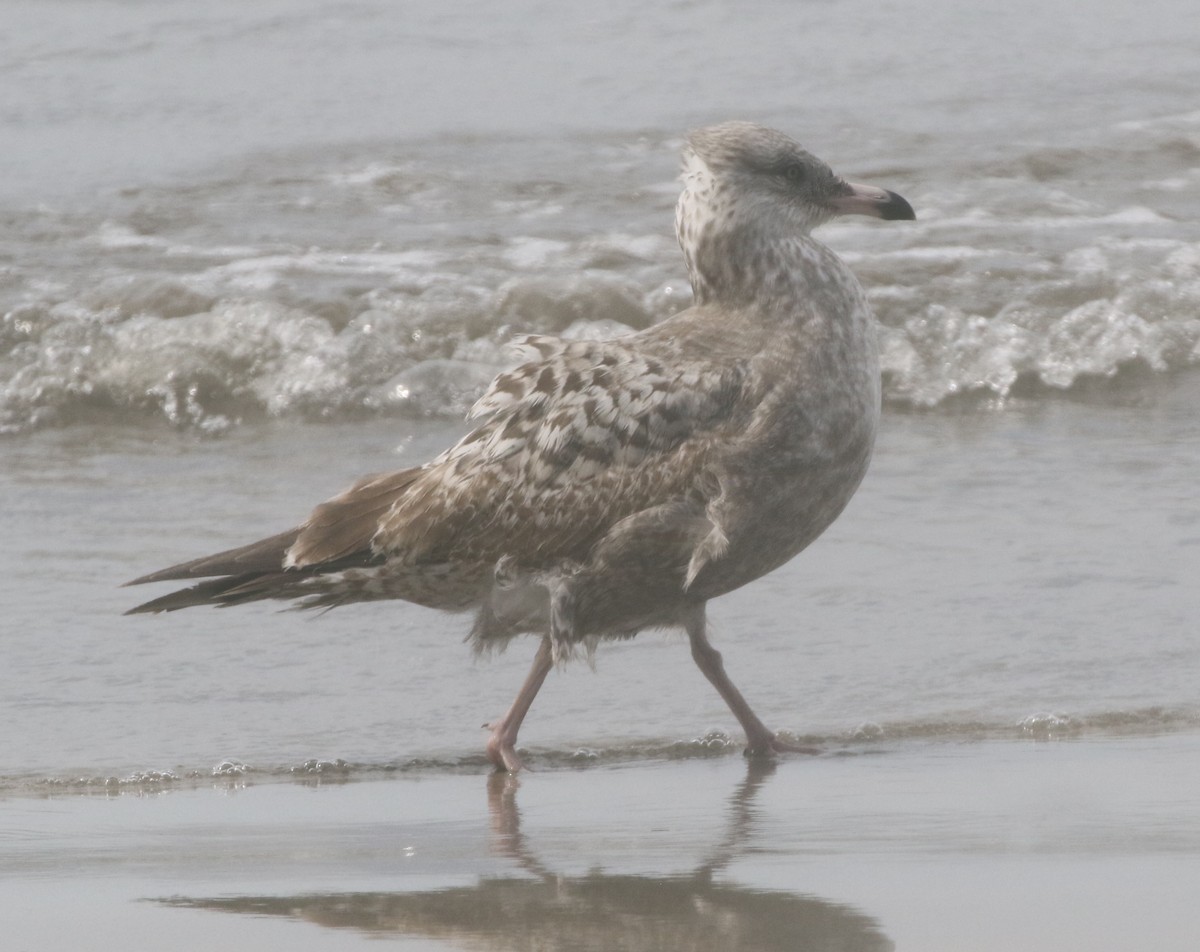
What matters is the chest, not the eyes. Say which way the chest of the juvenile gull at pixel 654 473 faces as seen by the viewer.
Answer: to the viewer's right
